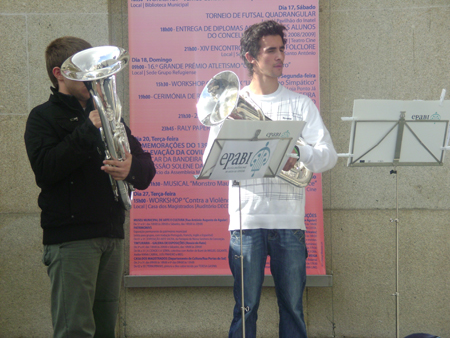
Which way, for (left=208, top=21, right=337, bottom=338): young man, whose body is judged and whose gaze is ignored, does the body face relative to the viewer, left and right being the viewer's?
facing the viewer

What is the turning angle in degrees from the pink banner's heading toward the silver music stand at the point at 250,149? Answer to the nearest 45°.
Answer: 0° — it already faces it

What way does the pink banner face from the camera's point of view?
toward the camera

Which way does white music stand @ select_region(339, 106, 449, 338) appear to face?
away from the camera

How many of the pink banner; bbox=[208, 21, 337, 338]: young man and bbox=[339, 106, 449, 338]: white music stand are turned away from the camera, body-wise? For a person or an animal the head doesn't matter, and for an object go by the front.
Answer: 1

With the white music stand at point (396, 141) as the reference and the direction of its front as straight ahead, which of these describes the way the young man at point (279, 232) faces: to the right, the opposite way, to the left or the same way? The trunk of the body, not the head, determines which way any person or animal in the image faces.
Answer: the opposite way

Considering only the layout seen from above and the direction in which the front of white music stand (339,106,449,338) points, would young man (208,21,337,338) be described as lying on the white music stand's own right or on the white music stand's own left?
on the white music stand's own left

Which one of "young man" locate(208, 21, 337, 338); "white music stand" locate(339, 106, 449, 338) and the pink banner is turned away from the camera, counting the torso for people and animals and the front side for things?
the white music stand

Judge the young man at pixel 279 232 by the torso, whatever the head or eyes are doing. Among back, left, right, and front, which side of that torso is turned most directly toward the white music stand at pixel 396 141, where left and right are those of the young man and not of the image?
left

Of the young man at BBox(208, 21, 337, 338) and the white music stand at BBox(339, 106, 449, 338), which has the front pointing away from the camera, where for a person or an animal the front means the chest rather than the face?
the white music stand

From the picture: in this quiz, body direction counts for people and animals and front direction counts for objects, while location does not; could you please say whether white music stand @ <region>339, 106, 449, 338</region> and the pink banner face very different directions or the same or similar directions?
very different directions

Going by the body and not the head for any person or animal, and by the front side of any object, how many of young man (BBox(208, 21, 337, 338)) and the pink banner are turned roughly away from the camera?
0

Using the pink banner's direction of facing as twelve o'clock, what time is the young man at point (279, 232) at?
The young man is roughly at 11 o'clock from the pink banner.

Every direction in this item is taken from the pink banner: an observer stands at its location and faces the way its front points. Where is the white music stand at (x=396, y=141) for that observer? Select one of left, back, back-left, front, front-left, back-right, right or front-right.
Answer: front-left

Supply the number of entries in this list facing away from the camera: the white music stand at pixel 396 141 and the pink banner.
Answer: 1
